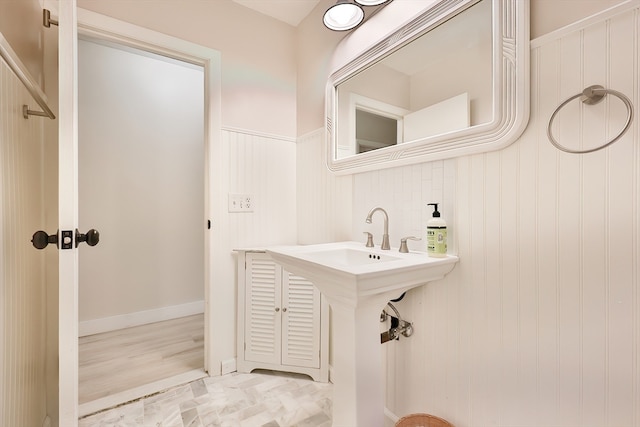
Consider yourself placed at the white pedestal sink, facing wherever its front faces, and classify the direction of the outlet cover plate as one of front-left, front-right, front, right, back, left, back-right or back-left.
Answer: right

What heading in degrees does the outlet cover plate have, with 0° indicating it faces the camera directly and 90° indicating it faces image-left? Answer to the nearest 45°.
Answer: approximately 0°

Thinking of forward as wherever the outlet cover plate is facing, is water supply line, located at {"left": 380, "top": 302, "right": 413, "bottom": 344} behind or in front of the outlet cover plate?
in front

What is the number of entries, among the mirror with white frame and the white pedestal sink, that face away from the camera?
0

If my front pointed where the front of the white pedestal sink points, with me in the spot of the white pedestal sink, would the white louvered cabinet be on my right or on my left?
on my right

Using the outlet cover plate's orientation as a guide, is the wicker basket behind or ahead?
ahead

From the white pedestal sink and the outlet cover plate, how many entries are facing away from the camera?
0

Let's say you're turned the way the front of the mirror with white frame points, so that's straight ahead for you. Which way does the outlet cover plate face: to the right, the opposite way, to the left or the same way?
to the left

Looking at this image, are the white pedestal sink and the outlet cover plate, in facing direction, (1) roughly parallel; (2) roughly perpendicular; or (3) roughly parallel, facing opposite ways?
roughly perpendicular

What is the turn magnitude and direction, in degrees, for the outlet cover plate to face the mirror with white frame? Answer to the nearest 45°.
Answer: approximately 45° to its left

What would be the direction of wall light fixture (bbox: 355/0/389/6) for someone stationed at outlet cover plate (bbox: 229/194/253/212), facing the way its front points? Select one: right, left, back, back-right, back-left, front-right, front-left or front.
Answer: front-left
